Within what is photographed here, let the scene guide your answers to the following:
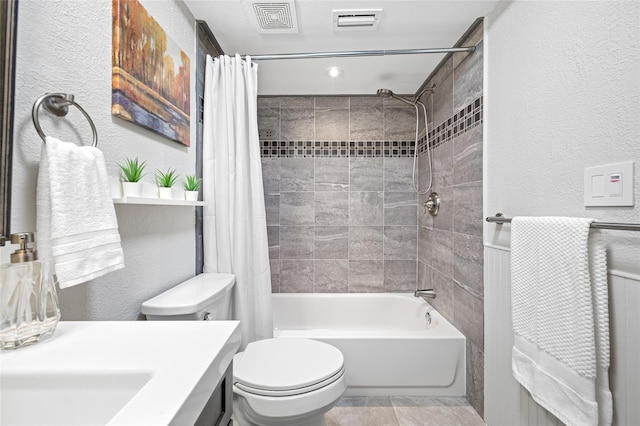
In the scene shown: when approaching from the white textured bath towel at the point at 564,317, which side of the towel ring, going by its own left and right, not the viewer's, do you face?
front

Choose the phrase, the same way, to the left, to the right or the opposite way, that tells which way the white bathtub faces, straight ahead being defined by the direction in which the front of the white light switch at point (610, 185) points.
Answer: to the left

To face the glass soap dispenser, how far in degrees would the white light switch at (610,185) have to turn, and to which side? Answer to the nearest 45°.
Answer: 0° — it already faces it

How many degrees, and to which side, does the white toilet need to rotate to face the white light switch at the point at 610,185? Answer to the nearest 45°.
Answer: approximately 45° to its right

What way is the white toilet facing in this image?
to the viewer's right

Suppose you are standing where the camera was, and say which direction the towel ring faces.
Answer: facing the viewer and to the right of the viewer

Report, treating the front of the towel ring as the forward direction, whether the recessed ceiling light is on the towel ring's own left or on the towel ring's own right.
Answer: on the towel ring's own left

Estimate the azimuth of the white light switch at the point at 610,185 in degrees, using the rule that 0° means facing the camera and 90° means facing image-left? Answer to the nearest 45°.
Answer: approximately 45°

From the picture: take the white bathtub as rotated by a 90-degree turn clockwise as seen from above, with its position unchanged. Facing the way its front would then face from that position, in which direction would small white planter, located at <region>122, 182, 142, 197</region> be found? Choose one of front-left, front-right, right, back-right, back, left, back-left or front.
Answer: front-left

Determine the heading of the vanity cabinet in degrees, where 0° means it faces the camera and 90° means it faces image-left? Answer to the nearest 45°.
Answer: approximately 270°
